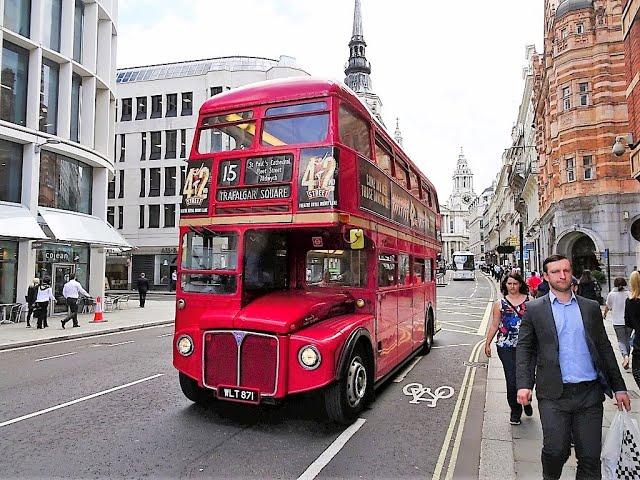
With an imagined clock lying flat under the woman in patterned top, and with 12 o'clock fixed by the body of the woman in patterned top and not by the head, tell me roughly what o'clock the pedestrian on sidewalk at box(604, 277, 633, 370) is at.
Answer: The pedestrian on sidewalk is roughly at 7 o'clock from the woman in patterned top.

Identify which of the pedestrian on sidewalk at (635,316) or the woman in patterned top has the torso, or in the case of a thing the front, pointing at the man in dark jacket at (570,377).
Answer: the woman in patterned top

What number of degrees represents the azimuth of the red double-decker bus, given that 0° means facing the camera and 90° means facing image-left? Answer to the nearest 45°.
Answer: approximately 45°

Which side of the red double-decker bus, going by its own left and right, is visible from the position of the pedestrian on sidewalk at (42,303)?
right

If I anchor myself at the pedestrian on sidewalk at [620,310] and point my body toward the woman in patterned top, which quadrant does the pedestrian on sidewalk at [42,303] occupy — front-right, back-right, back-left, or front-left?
front-right

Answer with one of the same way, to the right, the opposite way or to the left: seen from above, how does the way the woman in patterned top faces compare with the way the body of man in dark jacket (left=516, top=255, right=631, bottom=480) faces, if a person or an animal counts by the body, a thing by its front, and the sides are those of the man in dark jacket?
the same way

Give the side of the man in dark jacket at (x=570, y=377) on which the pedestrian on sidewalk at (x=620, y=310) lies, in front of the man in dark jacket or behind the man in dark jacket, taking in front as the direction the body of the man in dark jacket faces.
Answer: behind

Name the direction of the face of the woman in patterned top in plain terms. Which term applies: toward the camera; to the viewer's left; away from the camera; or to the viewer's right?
toward the camera

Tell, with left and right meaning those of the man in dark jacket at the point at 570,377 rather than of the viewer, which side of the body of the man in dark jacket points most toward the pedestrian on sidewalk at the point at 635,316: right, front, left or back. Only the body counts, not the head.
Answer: back

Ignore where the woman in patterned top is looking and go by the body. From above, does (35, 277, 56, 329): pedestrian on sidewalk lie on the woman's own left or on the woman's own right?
on the woman's own right

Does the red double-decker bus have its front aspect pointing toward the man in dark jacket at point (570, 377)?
no

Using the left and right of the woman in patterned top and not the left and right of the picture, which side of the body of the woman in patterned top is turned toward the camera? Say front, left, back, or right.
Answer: front
